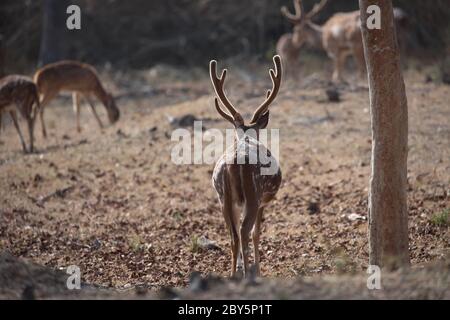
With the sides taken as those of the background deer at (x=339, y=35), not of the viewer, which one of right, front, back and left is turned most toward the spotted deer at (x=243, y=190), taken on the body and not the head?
left

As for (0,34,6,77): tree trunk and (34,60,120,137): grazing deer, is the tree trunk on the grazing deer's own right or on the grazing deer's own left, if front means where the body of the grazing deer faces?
on the grazing deer's own left

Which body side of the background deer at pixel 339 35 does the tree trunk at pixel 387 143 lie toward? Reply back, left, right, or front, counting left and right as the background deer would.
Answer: left

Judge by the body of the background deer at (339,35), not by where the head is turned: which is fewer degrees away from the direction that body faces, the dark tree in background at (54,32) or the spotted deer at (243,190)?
the dark tree in background

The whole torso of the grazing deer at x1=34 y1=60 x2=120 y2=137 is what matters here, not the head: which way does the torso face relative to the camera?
to the viewer's right

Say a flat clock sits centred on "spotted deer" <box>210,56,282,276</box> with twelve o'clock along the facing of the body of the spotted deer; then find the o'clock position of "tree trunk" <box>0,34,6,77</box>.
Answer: The tree trunk is roughly at 11 o'clock from the spotted deer.

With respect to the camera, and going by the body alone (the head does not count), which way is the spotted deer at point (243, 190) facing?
away from the camera

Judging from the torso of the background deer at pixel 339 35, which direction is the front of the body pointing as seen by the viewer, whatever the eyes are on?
to the viewer's left

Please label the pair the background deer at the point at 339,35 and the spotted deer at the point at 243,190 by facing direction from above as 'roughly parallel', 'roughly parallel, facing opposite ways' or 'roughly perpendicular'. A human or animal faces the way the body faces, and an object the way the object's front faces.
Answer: roughly perpendicular

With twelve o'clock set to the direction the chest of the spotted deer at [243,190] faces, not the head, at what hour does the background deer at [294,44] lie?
The background deer is roughly at 12 o'clock from the spotted deer.
